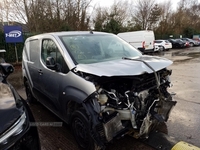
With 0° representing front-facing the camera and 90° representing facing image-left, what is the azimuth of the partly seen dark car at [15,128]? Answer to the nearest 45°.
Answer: approximately 315°

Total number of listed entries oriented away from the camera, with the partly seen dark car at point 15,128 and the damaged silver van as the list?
0

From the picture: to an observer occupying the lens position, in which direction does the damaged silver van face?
facing the viewer and to the right of the viewer

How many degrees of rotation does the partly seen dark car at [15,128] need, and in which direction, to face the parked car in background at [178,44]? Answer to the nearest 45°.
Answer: approximately 90° to its left

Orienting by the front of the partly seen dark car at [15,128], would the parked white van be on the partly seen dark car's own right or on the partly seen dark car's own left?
on the partly seen dark car's own left

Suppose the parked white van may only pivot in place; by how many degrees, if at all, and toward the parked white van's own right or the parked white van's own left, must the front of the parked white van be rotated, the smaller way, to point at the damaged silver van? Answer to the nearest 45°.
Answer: approximately 135° to the parked white van's own left

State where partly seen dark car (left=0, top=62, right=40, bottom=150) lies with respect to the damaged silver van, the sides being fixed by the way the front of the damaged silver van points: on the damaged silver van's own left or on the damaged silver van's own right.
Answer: on the damaged silver van's own right

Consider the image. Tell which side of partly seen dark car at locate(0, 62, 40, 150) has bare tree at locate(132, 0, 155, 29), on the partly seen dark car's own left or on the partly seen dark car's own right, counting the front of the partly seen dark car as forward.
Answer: on the partly seen dark car's own left
